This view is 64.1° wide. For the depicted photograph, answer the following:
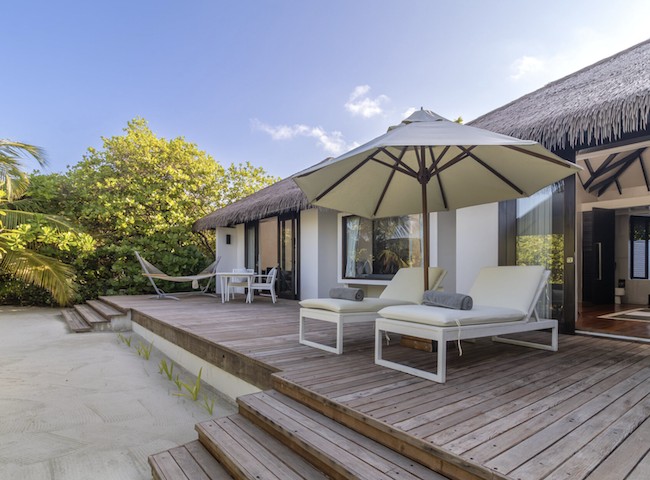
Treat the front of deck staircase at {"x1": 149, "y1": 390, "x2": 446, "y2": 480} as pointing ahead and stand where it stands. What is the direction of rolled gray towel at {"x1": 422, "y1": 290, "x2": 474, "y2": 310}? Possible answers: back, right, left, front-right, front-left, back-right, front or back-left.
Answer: back

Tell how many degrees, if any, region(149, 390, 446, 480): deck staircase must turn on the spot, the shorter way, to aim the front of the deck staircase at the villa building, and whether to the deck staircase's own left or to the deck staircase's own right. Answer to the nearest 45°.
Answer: approximately 180°

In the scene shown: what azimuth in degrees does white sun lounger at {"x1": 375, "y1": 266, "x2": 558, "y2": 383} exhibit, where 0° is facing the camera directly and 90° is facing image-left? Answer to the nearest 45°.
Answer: approximately 45°

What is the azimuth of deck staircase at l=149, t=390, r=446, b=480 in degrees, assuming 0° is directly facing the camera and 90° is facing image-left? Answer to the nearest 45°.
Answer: approximately 45°

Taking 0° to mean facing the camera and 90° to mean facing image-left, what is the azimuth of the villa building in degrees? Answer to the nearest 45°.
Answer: approximately 45°

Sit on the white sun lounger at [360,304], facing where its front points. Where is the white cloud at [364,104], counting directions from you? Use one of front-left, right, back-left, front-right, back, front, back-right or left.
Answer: back-right

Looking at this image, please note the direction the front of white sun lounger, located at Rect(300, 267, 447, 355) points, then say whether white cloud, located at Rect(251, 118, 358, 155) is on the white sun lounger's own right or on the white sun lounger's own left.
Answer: on the white sun lounger's own right

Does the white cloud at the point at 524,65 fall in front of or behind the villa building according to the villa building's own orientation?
behind

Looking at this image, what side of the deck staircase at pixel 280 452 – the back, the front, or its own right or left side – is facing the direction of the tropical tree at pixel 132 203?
right
